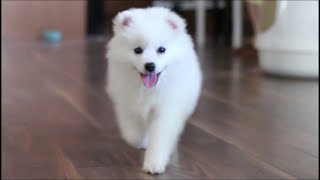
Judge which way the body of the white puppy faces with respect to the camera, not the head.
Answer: toward the camera

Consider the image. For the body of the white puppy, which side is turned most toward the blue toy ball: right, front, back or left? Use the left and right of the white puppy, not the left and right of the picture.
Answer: back
